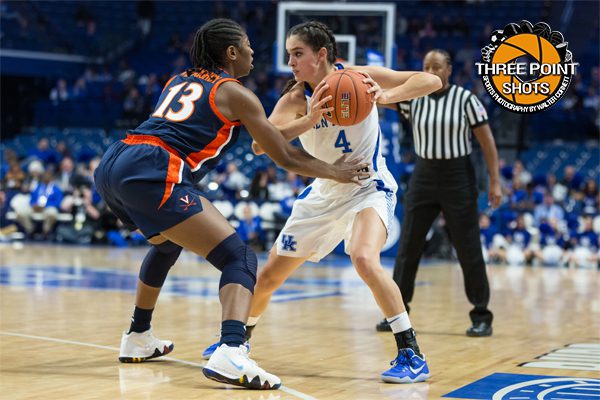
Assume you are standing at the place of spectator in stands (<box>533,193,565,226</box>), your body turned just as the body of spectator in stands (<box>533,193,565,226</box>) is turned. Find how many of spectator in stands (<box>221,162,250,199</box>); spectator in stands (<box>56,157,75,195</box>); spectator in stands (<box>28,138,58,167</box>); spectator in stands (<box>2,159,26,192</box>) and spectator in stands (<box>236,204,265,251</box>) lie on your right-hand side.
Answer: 5

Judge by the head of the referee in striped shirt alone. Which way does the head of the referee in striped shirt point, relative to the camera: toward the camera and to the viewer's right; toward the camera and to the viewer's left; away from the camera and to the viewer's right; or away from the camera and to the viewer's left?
toward the camera and to the viewer's left

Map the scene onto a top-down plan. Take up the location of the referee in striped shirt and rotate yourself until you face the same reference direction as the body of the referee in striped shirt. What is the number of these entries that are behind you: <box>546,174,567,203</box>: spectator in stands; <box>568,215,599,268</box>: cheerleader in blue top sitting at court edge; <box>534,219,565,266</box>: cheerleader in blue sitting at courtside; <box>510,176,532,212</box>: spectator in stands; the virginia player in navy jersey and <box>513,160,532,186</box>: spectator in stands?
5

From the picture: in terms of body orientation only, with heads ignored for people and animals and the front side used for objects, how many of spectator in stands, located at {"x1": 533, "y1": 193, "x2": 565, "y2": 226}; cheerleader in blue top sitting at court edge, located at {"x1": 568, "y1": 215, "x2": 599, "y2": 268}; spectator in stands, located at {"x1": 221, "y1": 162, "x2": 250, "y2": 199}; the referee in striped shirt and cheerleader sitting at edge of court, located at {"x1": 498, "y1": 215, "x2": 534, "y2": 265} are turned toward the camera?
5

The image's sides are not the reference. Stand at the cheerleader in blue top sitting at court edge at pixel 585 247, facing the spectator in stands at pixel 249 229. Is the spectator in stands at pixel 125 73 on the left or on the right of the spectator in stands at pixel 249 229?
right

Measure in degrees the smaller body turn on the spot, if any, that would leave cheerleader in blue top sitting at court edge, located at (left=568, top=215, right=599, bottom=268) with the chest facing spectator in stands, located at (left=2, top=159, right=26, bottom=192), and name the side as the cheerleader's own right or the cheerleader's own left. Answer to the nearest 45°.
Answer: approximately 90° to the cheerleader's own right

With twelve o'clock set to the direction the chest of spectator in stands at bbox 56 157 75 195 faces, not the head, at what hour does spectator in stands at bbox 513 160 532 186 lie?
spectator in stands at bbox 513 160 532 186 is roughly at 10 o'clock from spectator in stands at bbox 56 157 75 195.

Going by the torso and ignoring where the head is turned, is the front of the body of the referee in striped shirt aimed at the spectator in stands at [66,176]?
no

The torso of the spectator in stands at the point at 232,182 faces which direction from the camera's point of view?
toward the camera

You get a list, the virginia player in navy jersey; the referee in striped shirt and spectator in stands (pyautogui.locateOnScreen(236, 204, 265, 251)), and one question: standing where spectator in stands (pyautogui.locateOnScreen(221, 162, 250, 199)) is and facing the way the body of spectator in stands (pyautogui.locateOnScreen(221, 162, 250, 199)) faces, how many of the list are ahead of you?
3

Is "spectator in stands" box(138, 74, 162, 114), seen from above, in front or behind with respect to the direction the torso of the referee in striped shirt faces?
behind

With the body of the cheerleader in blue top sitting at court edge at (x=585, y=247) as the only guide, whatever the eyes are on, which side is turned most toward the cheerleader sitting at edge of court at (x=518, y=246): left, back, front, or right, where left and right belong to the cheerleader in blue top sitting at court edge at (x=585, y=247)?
right

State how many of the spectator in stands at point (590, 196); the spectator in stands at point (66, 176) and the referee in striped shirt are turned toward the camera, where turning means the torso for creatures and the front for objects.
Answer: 3

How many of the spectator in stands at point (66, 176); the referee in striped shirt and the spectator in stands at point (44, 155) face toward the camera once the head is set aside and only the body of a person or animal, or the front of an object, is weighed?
3

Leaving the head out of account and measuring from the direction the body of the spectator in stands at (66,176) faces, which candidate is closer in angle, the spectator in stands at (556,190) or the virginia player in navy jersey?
the virginia player in navy jersey

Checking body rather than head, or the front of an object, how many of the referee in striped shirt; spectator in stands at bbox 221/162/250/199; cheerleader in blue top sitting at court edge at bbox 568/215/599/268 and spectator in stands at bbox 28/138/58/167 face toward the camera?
4

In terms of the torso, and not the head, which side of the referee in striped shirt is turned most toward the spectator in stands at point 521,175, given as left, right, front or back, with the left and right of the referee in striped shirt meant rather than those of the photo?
back

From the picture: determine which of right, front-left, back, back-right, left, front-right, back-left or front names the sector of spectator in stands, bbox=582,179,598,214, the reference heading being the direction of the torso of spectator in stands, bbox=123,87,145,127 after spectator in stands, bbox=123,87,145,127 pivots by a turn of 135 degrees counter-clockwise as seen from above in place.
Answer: right

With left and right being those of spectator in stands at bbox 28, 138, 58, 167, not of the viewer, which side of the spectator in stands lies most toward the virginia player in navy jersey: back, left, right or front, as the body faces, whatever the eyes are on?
front

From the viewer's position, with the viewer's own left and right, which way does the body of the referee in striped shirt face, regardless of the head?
facing the viewer

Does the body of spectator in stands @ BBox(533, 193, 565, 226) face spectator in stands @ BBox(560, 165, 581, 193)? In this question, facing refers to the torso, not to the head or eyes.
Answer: no

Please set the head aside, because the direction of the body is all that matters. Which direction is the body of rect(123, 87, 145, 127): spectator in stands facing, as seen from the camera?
toward the camera
